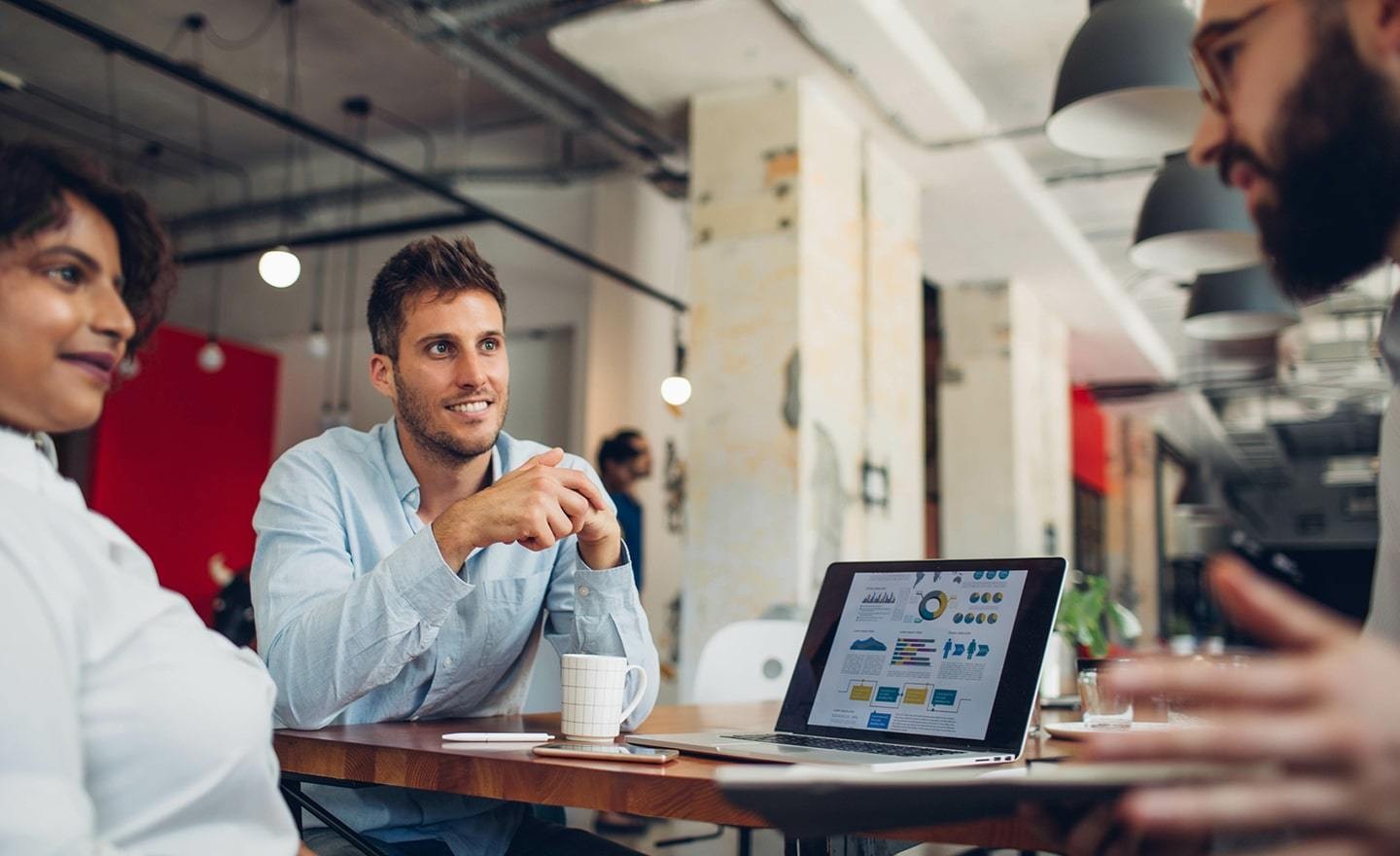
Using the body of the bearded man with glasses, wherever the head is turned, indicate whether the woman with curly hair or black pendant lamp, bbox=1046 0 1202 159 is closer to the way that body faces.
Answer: the woman with curly hair

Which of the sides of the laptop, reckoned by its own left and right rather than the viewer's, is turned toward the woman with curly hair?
front

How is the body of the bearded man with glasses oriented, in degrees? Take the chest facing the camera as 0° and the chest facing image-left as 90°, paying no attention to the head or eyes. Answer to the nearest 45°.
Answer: approximately 90°

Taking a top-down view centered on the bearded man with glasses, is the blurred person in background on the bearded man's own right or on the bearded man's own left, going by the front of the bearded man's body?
on the bearded man's own right

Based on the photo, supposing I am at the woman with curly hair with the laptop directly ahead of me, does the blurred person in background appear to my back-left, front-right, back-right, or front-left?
front-left

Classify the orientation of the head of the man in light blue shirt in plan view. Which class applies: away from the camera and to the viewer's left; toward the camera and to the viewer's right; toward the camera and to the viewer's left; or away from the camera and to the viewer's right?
toward the camera and to the viewer's right

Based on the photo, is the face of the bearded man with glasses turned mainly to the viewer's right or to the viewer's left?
to the viewer's left

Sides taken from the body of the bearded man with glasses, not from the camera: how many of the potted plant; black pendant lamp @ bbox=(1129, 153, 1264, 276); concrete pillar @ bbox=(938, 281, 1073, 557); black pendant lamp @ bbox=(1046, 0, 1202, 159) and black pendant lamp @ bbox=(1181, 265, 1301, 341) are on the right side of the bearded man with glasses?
5

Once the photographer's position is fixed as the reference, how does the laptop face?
facing the viewer and to the left of the viewer

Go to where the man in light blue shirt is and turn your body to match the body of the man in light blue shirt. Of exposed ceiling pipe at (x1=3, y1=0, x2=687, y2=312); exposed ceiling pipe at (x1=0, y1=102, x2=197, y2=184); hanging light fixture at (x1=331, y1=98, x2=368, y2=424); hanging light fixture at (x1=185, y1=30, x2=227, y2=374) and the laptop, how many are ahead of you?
1

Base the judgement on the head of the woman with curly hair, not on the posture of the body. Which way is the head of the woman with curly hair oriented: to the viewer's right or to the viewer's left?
to the viewer's right
